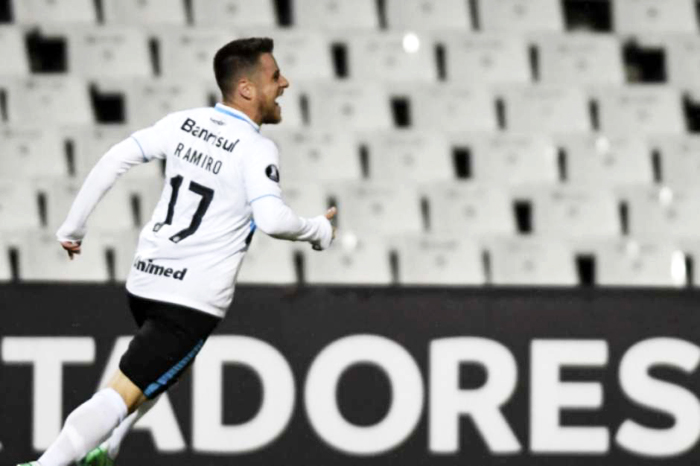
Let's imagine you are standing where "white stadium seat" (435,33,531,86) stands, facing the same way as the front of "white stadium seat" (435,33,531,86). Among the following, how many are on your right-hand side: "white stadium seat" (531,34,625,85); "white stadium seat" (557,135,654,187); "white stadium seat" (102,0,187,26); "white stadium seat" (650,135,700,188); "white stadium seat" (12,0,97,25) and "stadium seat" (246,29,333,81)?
3

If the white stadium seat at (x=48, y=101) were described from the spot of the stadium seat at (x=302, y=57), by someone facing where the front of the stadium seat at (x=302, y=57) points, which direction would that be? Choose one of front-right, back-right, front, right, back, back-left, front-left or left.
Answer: right

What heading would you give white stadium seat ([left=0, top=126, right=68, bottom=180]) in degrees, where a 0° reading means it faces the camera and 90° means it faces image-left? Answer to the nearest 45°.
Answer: approximately 0°

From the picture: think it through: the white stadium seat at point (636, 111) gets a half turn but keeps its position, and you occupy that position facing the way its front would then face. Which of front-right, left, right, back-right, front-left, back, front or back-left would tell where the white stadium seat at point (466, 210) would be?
back-left

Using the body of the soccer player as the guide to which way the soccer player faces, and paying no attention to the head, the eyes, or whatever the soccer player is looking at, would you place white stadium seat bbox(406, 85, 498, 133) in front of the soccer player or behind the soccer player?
in front

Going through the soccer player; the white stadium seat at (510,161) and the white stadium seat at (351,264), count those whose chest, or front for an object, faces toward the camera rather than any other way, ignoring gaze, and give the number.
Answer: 2

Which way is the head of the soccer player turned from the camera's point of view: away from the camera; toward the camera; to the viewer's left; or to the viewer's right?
to the viewer's right

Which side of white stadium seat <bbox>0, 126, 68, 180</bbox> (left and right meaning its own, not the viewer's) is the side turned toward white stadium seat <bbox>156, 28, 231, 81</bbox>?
back
